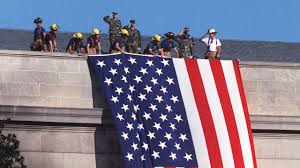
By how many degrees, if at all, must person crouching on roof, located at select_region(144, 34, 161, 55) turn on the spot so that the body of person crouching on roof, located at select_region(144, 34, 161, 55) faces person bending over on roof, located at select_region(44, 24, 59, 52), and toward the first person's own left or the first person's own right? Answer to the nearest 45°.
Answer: approximately 135° to the first person's own right

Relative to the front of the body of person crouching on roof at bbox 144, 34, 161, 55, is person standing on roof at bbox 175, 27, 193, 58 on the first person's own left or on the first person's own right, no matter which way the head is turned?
on the first person's own left

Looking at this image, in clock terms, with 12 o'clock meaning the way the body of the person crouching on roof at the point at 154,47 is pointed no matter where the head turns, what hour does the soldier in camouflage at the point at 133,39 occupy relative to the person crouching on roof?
The soldier in camouflage is roughly at 4 o'clock from the person crouching on roof.

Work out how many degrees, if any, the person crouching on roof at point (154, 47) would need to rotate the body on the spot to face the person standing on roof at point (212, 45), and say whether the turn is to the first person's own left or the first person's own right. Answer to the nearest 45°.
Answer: approximately 45° to the first person's own left

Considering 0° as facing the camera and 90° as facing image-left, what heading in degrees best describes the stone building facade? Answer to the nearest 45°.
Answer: approximately 0°

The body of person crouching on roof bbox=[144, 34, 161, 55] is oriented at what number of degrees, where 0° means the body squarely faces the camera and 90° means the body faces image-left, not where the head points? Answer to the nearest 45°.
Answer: approximately 315°
